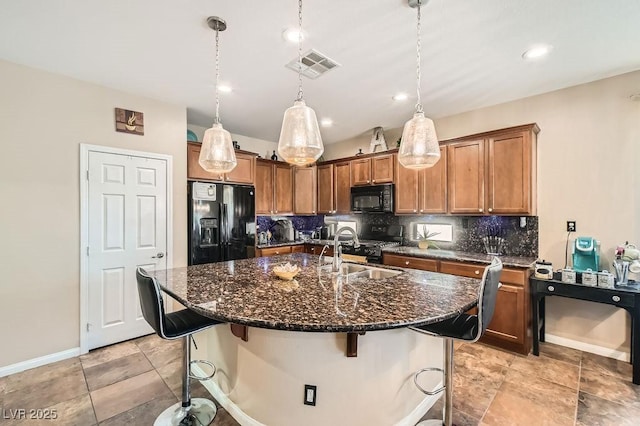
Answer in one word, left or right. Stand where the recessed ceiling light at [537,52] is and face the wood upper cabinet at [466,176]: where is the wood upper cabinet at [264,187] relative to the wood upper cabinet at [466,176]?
left

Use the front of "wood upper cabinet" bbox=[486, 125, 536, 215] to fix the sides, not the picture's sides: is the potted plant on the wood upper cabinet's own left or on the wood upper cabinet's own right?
on the wood upper cabinet's own right

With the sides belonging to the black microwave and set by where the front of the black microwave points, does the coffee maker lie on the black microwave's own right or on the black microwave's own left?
on the black microwave's own left

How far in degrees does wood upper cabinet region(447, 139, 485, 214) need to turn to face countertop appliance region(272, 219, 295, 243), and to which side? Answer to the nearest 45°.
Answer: approximately 45° to its right

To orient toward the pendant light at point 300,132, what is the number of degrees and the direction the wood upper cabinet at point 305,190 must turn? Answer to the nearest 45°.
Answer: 0° — it already faces it

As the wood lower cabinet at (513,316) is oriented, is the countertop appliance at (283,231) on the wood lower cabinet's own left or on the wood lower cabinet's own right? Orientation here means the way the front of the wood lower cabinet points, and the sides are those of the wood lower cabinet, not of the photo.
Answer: on the wood lower cabinet's own right

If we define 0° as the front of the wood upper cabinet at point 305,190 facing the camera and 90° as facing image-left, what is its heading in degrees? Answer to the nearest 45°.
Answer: approximately 0°

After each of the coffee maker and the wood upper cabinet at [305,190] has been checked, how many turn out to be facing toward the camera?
2

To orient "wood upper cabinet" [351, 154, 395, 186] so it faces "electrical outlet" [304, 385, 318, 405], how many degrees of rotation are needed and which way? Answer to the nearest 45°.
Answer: approximately 45° to its left
